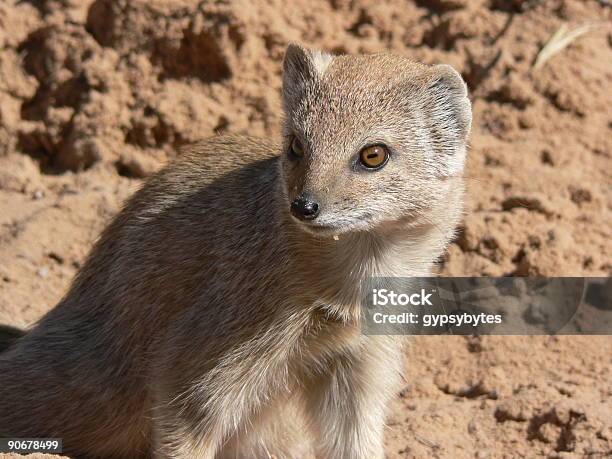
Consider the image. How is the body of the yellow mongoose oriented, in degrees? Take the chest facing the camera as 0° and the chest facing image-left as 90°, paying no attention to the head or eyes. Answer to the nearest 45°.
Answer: approximately 315°
